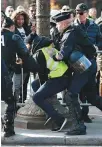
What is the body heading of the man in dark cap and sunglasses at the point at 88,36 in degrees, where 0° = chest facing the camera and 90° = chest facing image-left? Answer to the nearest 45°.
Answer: approximately 45°
